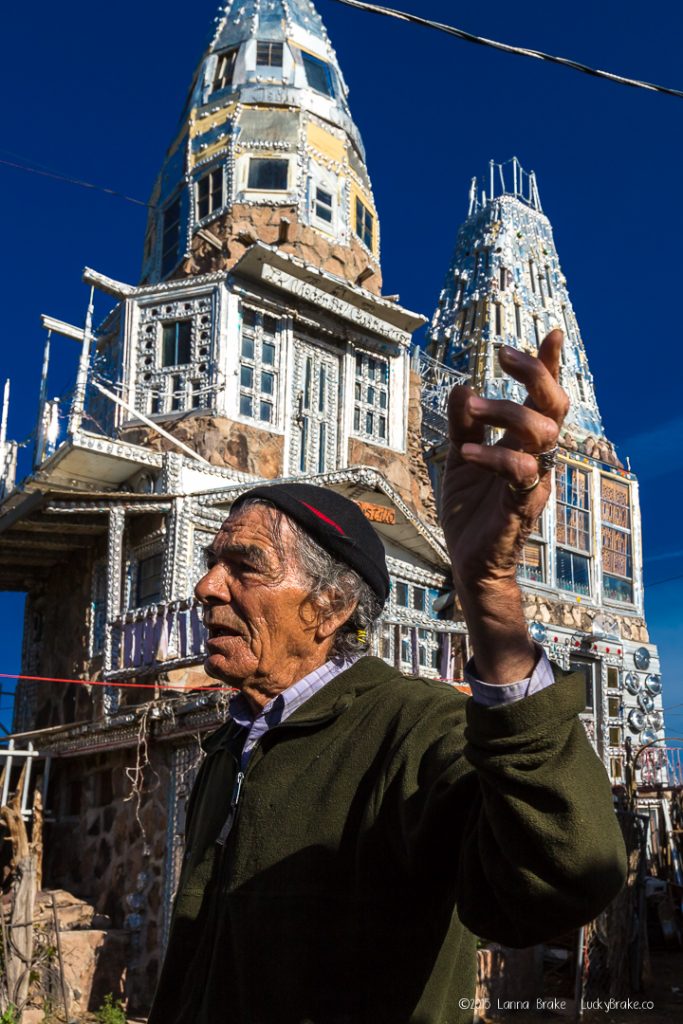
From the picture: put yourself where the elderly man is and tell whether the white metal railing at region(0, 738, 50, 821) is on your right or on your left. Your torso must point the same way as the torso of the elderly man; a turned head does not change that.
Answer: on your right

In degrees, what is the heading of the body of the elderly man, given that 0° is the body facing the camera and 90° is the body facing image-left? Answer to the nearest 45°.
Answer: approximately 45°

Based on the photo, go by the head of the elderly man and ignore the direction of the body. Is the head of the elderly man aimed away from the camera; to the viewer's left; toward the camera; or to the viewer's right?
to the viewer's left
